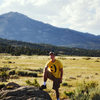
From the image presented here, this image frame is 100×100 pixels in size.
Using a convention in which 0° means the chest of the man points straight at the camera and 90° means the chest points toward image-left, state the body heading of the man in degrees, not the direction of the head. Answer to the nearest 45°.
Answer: approximately 45°
